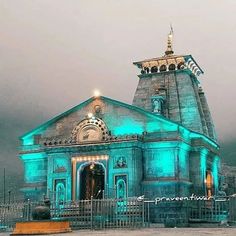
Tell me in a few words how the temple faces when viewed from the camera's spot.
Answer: facing the viewer and to the left of the viewer

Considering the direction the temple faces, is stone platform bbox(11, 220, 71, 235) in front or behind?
in front

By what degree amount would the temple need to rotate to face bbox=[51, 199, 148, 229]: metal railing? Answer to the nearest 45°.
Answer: approximately 45° to its left
